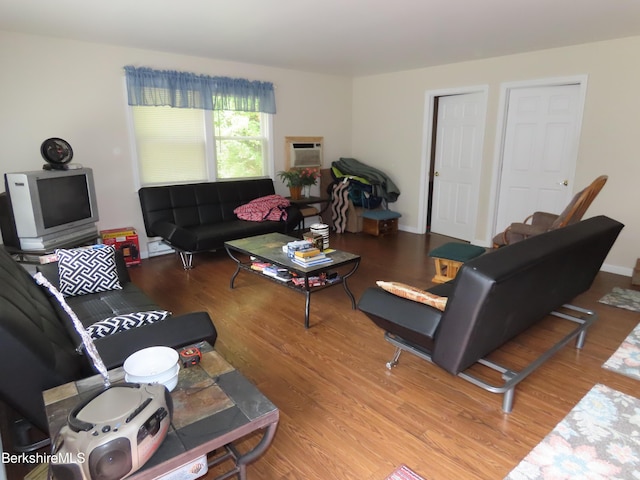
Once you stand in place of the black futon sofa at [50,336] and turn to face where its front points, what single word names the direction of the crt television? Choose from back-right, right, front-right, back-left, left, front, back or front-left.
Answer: front-left

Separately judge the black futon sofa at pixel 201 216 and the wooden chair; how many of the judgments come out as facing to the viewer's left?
1

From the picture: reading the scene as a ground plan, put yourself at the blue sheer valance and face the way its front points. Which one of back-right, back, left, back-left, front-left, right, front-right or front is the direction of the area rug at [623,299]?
front

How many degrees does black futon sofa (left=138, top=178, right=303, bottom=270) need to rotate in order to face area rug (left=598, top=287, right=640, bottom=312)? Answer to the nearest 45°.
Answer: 0° — it already faces it

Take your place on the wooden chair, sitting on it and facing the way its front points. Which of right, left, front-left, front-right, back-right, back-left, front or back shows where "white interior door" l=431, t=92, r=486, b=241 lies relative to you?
front-right

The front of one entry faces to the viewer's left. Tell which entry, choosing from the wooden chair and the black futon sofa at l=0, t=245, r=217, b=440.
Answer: the wooden chair

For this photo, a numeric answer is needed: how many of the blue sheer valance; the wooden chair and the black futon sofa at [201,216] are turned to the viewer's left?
1

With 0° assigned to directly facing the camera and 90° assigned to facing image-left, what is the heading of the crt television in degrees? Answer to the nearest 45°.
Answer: approximately 315°

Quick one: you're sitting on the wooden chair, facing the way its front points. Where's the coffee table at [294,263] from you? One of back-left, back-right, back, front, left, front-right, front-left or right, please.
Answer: front-left

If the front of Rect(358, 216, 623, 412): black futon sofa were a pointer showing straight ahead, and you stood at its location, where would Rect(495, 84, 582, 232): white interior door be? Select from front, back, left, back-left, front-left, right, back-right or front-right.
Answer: front-right

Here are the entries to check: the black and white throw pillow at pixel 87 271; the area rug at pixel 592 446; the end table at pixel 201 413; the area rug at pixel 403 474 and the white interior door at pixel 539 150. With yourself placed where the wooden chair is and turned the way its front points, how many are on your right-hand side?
1

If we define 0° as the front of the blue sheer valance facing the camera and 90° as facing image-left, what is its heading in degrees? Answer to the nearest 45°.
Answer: approximately 315°

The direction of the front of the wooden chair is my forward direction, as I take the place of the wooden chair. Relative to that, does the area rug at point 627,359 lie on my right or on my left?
on my left

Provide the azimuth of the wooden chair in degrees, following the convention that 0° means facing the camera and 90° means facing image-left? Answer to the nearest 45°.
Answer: approximately 90°

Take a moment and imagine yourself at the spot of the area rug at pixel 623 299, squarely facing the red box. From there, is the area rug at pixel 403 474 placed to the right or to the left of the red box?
left

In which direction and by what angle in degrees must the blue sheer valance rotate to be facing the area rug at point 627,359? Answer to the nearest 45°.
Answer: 0° — it already faces it

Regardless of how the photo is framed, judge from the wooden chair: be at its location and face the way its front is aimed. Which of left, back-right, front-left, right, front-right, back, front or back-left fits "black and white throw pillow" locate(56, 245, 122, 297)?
front-left
